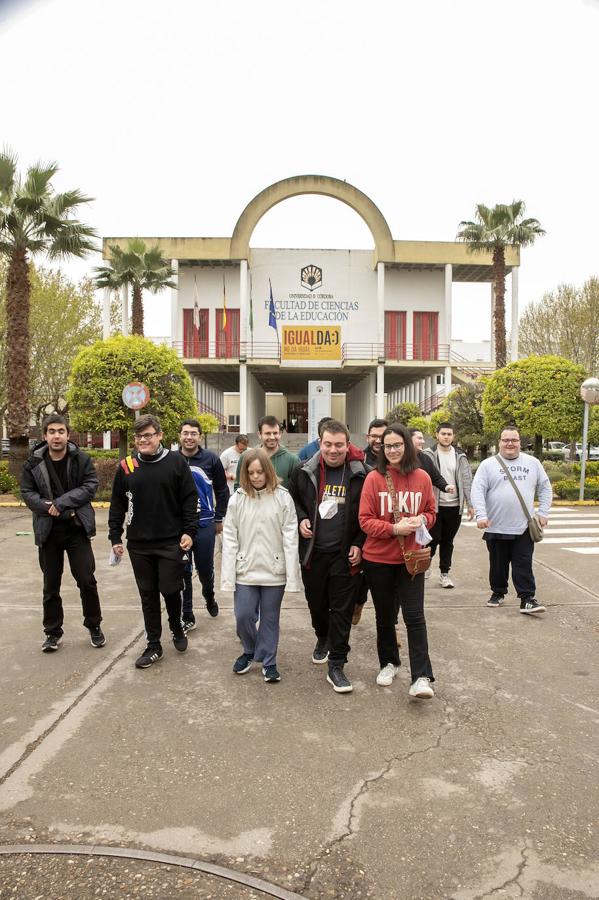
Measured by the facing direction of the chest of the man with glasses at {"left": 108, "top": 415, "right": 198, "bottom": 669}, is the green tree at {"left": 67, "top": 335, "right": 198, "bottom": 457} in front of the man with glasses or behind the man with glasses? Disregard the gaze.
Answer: behind

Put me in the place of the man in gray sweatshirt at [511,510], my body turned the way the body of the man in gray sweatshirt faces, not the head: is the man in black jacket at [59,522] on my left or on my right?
on my right

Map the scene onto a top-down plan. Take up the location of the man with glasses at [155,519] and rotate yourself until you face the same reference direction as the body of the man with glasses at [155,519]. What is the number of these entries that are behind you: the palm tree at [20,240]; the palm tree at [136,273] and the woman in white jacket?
2

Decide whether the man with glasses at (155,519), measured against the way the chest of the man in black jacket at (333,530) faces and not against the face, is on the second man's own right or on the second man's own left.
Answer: on the second man's own right

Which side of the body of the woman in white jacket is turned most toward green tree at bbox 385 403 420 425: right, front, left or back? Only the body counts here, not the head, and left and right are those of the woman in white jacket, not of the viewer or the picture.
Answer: back
